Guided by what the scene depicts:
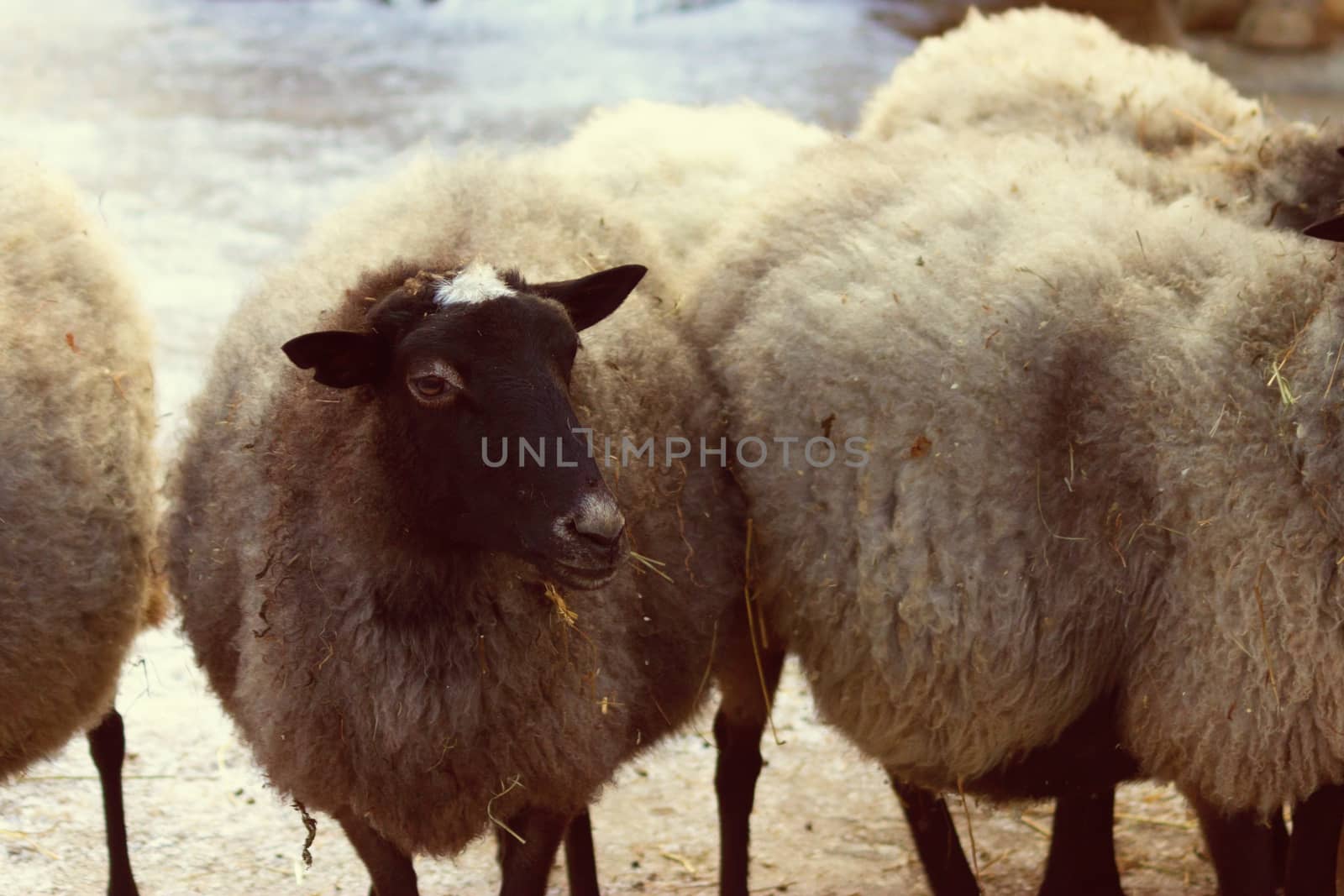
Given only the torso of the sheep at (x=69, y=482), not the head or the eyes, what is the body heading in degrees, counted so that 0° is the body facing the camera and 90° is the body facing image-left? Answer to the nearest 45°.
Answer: approximately 90°

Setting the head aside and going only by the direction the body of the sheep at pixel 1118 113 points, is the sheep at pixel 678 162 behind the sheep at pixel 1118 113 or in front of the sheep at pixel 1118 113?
behind

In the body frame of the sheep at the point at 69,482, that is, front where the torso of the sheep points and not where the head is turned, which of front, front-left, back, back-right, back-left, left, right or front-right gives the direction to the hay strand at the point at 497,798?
back-left

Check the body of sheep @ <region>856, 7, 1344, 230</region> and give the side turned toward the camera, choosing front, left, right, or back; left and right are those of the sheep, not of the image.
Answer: right

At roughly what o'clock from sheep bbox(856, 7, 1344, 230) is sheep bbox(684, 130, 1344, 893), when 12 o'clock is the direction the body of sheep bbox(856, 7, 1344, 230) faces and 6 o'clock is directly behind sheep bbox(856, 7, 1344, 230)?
sheep bbox(684, 130, 1344, 893) is roughly at 3 o'clock from sheep bbox(856, 7, 1344, 230).

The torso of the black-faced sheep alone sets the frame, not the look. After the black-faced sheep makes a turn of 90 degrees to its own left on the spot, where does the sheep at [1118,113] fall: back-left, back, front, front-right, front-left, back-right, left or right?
front-left

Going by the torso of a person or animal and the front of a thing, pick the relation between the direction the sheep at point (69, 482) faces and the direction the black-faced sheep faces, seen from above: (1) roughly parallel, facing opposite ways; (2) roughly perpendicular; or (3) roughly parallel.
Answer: roughly perpendicular

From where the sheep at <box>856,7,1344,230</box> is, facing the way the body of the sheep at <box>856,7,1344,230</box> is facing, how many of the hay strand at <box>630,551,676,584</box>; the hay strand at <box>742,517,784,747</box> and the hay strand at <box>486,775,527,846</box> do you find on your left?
0

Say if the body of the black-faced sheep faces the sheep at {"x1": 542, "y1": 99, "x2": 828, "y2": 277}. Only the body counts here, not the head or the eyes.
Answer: no

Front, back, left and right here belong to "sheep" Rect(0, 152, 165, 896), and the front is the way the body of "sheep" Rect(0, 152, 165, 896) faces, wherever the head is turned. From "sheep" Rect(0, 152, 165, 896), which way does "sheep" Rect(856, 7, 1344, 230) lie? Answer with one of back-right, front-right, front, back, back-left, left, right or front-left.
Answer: back

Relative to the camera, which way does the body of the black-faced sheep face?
toward the camera

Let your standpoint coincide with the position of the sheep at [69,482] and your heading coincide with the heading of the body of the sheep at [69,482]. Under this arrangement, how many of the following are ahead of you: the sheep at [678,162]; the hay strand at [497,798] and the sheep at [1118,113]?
0

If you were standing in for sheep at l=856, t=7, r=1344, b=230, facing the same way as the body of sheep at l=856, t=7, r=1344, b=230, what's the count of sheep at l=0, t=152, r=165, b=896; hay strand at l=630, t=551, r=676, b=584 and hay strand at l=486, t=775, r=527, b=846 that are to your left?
0

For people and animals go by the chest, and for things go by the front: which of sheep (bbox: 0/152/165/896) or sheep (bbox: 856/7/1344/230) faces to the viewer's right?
sheep (bbox: 856/7/1344/230)

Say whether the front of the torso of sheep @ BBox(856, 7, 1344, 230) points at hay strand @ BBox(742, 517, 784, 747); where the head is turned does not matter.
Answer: no
